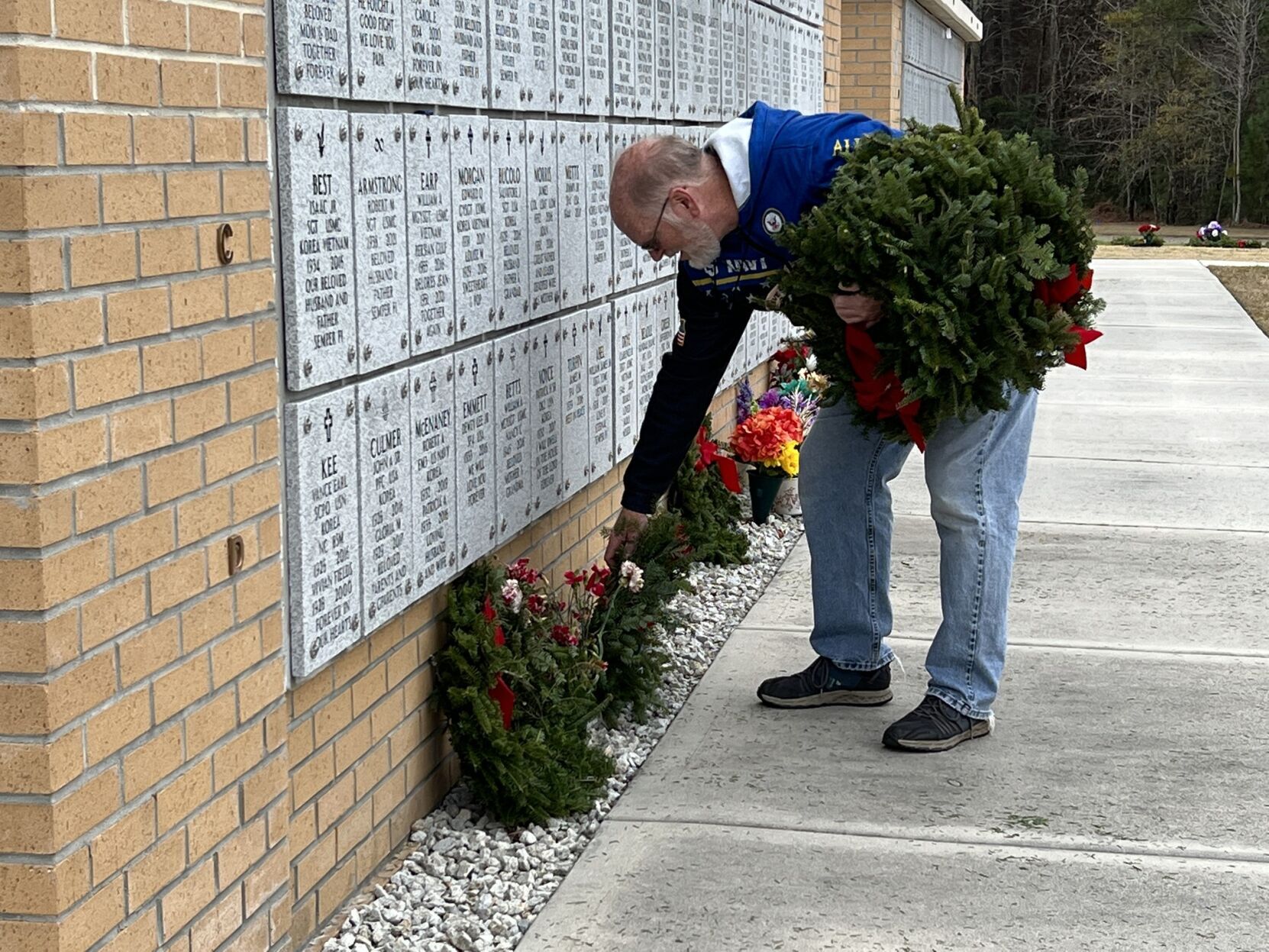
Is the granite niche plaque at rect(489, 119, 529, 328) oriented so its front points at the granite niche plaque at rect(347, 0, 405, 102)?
no

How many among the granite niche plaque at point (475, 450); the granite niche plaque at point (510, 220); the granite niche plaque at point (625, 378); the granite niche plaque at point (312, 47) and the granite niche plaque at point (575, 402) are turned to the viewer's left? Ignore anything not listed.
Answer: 0

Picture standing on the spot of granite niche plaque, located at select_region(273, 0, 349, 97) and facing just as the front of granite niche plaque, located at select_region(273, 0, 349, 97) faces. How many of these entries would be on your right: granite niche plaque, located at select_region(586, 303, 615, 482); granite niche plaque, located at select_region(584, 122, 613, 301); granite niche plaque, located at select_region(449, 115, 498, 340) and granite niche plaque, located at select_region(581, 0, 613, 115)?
0

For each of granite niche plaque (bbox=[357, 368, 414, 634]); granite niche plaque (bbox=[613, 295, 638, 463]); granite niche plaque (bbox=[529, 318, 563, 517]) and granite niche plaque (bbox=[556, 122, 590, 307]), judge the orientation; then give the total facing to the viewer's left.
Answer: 0

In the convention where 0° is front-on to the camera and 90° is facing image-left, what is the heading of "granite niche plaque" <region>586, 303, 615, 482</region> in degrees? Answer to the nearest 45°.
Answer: approximately 315°

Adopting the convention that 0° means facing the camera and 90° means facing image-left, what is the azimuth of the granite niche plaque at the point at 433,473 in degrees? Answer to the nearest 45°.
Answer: approximately 315°

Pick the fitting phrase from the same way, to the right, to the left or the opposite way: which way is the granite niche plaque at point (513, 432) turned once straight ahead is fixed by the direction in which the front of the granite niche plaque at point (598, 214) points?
the same way

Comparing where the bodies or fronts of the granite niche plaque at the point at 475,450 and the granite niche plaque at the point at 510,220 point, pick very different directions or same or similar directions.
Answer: same or similar directions

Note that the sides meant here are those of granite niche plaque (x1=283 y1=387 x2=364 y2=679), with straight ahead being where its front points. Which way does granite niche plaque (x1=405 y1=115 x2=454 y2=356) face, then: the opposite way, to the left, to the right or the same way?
the same way

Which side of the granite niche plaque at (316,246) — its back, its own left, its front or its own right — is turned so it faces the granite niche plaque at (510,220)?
left

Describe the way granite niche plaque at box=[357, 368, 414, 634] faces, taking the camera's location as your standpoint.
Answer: facing the viewer and to the right of the viewer

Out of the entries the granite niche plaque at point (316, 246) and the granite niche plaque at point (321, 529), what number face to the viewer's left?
0

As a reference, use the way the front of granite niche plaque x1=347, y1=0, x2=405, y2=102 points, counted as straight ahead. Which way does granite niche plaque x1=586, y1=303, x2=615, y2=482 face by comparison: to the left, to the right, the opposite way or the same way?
the same way

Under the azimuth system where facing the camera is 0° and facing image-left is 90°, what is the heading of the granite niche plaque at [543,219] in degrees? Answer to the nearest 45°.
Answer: approximately 315°

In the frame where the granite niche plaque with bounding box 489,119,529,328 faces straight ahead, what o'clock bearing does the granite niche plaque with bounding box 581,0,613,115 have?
the granite niche plaque with bounding box 581,0,613,115 is roughly at 8 o'clock from the granite niche plaque with bounding box 489,119,529,328.

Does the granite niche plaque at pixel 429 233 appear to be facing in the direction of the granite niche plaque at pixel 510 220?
no
